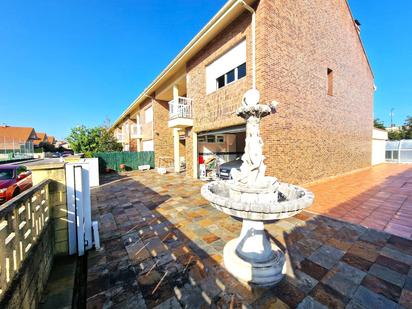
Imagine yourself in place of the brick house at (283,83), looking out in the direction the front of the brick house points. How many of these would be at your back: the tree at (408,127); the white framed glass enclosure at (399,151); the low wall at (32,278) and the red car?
2

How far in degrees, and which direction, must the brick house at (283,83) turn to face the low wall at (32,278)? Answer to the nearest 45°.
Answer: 0° — it already faces it

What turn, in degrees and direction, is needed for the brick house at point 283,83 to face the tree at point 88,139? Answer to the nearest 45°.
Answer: approximately 45° to its right

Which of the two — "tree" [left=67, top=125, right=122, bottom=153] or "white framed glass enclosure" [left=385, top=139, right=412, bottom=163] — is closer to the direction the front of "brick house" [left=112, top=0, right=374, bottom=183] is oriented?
the tree

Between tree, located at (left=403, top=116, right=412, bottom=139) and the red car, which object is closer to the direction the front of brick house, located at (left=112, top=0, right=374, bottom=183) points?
the red car

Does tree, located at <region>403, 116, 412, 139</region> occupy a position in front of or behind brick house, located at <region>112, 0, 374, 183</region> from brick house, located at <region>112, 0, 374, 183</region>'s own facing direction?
behind

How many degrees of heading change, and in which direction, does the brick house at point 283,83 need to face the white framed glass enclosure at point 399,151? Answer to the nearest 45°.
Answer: approximately 180°

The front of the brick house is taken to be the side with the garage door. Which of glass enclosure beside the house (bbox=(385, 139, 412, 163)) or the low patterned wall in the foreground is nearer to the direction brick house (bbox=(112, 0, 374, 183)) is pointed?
the low patterned wall in the foreground

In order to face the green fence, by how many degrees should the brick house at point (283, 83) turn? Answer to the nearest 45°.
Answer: approximately 45° to its right

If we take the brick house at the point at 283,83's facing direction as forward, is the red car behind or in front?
in front

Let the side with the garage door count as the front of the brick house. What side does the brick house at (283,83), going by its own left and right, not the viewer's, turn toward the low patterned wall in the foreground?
front

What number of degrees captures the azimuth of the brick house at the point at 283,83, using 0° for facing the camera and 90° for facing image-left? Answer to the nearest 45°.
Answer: approximately 45°

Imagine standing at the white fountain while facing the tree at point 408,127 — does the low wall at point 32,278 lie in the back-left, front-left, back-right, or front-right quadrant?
back-left

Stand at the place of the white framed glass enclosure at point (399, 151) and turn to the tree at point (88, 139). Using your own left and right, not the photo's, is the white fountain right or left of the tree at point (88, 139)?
left

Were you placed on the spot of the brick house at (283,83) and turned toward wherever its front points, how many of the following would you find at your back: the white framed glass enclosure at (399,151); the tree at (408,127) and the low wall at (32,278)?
2

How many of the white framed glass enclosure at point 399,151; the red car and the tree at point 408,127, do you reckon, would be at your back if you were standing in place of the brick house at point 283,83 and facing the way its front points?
2

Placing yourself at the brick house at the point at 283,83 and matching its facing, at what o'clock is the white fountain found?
The white fountain is roughly at 11 o'clock from the brick house.

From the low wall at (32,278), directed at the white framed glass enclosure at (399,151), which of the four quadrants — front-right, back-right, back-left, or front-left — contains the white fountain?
front-right
